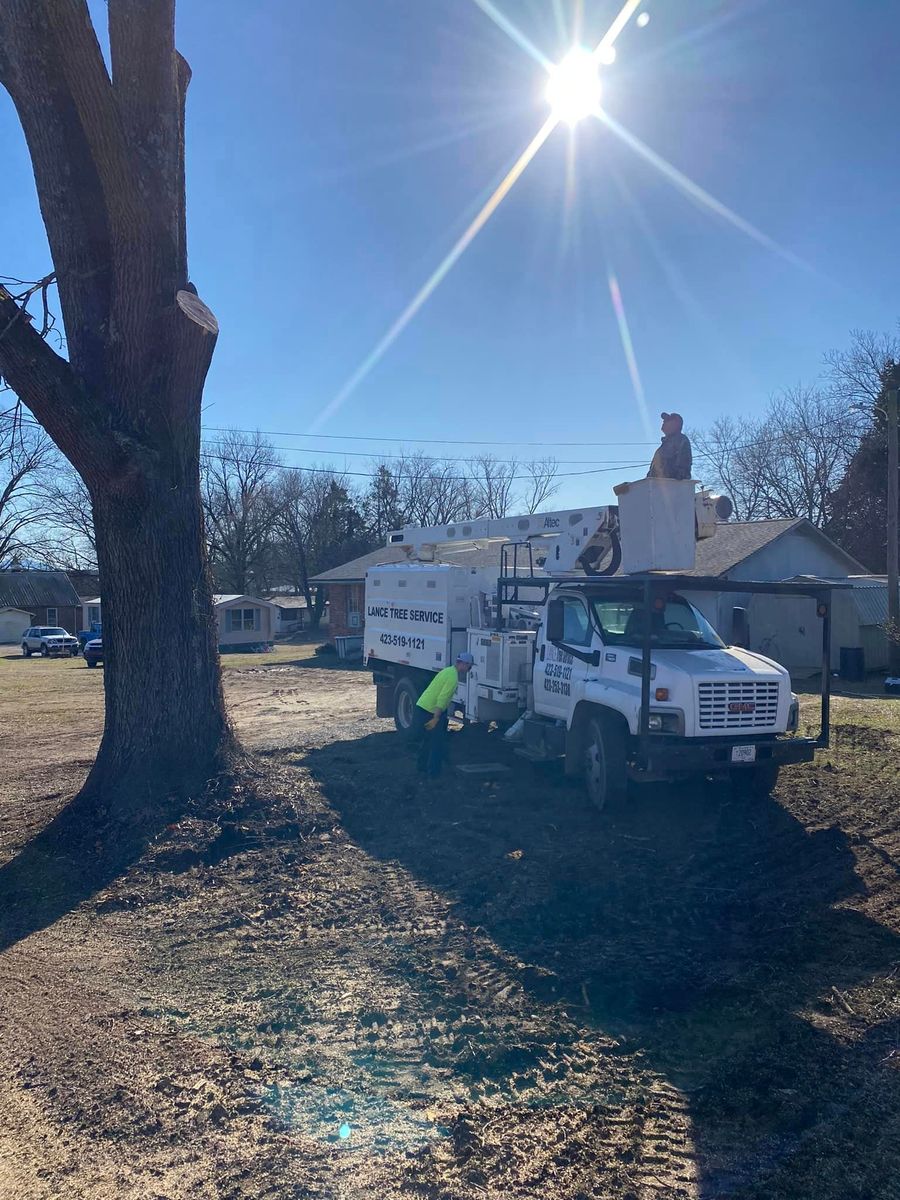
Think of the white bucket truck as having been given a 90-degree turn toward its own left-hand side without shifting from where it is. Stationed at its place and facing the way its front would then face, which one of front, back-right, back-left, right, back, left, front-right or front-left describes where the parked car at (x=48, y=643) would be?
left

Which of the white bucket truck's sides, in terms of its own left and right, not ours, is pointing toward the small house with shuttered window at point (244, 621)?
back

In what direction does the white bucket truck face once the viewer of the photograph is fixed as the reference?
facing the viewer and to the right of the viewer

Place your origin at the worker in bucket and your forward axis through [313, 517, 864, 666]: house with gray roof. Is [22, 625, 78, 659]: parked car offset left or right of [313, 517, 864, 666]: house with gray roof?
left

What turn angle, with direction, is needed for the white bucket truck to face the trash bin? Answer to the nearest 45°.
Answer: approximately 135° to its left

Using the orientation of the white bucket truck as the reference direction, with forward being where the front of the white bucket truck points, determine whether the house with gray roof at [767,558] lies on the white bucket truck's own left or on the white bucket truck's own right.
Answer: on the white bucket truck's own left

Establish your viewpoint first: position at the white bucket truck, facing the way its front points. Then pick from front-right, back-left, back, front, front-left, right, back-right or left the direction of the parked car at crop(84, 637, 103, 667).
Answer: back
